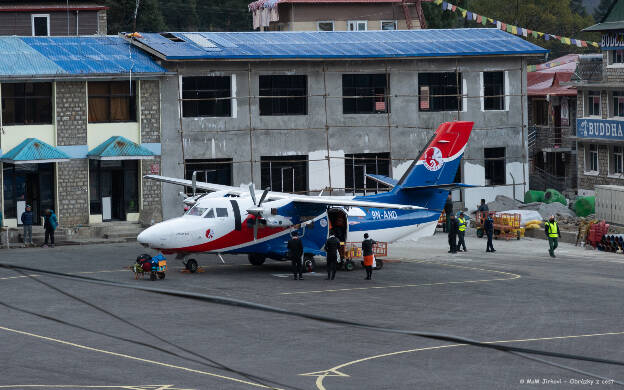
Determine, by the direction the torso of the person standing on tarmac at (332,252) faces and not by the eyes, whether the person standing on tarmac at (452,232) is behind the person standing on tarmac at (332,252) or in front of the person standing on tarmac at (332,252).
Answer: in front

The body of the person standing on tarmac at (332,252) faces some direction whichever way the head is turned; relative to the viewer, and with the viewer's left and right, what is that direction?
facing away from the viewer

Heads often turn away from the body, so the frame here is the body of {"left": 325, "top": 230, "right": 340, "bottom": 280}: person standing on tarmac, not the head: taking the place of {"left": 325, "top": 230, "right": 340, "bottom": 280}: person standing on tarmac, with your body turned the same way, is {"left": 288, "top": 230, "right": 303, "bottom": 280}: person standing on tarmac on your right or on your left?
on your left

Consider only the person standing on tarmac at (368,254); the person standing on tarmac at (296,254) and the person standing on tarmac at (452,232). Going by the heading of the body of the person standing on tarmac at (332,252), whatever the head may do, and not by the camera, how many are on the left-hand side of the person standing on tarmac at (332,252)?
1

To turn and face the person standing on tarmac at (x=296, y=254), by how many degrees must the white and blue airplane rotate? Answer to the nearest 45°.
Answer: approximately 45° to its left

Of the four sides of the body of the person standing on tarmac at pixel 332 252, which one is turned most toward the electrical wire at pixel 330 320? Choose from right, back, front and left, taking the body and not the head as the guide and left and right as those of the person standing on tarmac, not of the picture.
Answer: back

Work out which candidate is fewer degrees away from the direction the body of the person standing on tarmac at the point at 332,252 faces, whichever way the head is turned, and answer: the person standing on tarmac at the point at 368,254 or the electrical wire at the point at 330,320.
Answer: the person standing on tarmac

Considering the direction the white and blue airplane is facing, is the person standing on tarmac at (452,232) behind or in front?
behind

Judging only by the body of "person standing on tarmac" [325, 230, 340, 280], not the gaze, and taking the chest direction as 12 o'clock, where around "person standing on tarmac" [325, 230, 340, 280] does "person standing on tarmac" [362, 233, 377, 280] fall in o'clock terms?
"person standing on tarmac" [362, 233, 377, 280] is roughly at 3 o'clock from "person standing on tarmac" [325, 230, 340, 280].

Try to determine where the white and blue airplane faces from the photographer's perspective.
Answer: facing the viewer and to the left of the viewer
